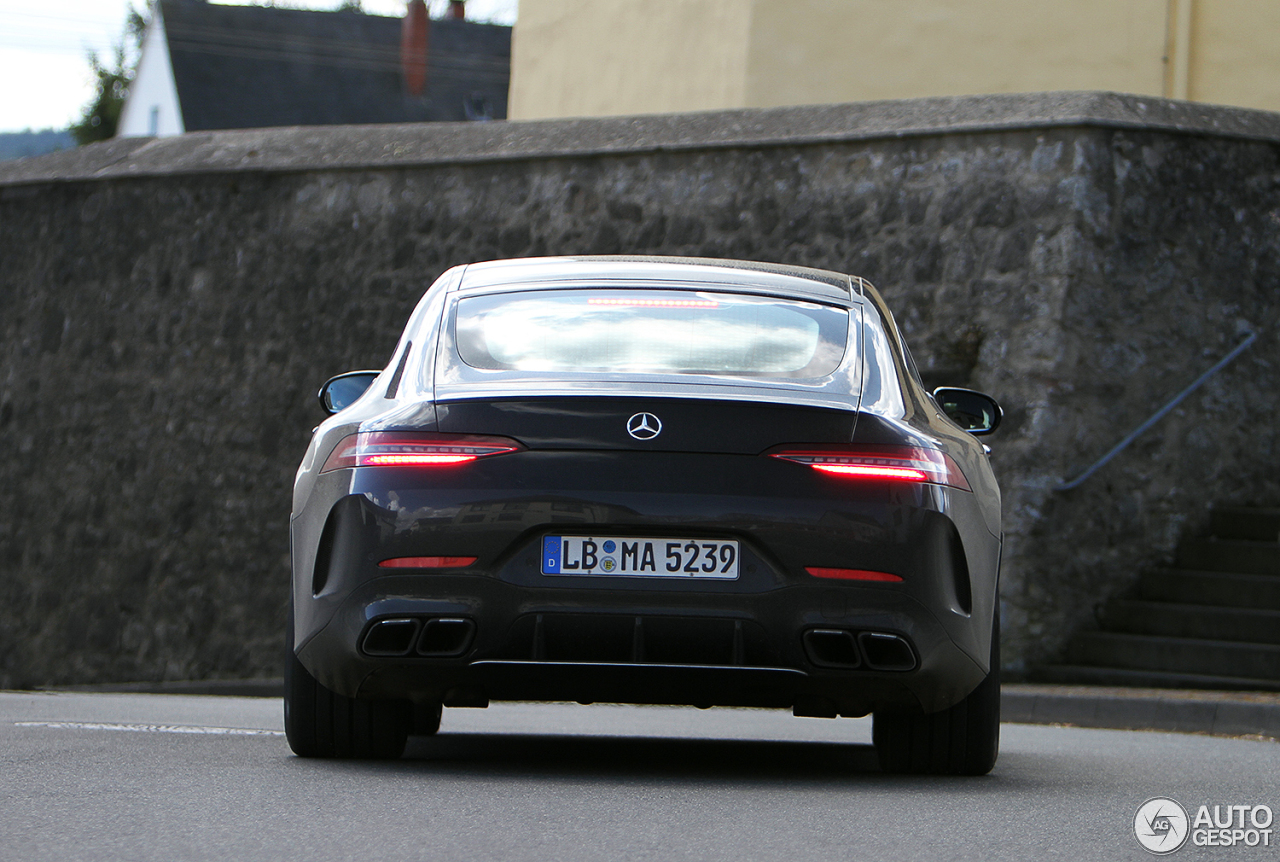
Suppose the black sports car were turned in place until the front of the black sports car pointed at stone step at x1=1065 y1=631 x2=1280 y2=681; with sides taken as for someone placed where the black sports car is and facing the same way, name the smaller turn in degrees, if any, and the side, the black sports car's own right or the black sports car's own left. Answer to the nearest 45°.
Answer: approximately 45° to the black sports car's own right

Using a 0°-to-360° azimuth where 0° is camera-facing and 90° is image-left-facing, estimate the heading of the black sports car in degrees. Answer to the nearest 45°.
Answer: approximately 180°

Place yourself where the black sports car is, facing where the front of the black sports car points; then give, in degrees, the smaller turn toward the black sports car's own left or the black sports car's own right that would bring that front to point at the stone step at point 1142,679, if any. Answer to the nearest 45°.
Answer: approximately 45° to the black sports car's own right

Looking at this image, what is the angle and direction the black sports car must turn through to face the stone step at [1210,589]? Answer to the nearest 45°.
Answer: approximately 45° to its right

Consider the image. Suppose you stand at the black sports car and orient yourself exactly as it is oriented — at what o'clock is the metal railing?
The metal railing is roughly at 1 o'clock from the black sports car.

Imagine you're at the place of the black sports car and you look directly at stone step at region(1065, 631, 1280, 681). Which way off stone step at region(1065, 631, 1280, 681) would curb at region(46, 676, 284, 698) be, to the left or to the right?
left

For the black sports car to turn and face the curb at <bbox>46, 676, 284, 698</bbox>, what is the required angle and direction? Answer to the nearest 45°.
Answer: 0° — it already faces it

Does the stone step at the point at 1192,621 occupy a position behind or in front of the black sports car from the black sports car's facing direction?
in front

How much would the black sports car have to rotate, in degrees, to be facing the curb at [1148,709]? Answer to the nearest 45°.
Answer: approximately 45° to its right
